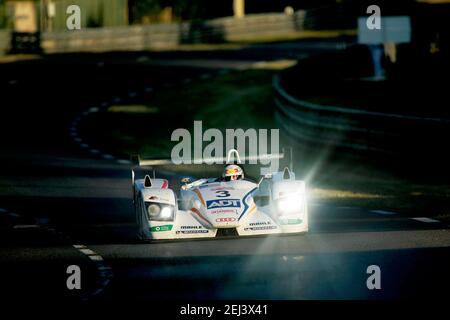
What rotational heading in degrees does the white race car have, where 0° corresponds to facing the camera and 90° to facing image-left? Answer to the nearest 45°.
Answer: approximately 0°
